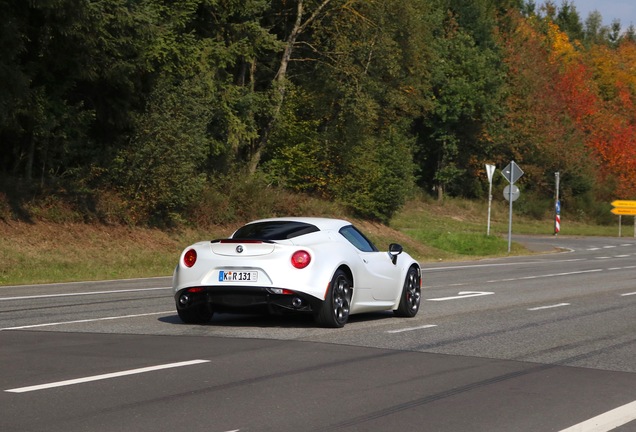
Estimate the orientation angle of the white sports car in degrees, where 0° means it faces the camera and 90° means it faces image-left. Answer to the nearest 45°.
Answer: approximately 225°
